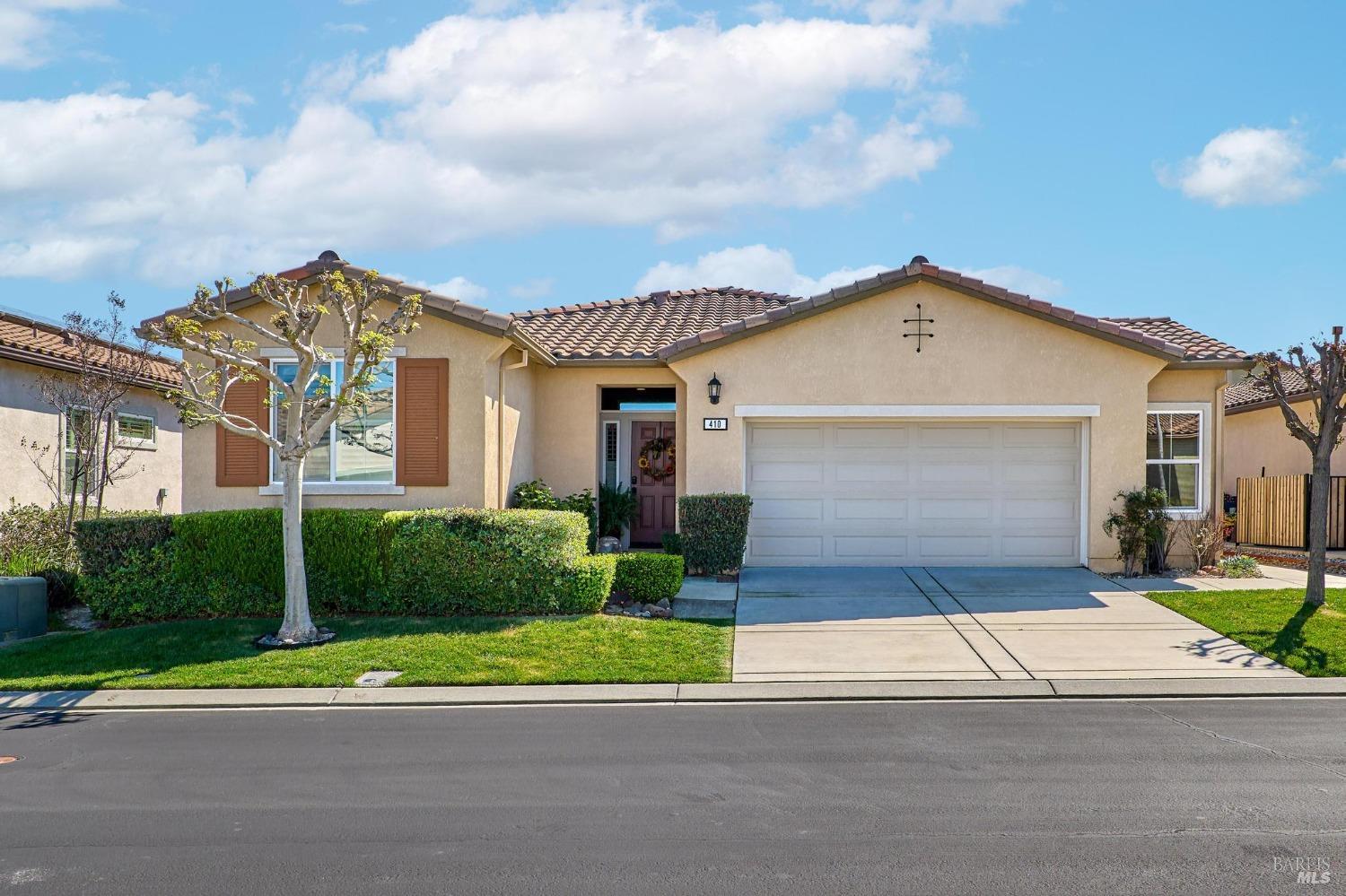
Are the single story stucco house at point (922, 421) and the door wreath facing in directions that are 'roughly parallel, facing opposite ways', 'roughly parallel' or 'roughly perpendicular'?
roughly parallel

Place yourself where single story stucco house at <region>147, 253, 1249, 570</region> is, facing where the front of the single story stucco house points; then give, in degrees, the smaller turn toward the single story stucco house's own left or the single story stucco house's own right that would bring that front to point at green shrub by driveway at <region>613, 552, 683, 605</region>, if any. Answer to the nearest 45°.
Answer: approximately 45° to the single story stucco house's own right

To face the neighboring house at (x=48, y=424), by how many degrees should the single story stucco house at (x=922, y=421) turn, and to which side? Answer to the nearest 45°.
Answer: approximately 90° to its right

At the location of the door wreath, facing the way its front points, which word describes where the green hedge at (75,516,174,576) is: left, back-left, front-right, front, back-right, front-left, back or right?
front-right

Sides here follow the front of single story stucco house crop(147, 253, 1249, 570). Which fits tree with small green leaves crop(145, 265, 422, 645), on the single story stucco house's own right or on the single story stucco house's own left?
on the single story stucco house's own right

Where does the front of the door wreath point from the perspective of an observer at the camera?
facing the viewer

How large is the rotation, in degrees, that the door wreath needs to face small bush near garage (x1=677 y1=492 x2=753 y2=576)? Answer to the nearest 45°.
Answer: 0° — it already faces it

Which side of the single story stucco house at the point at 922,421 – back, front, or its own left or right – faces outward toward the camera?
front

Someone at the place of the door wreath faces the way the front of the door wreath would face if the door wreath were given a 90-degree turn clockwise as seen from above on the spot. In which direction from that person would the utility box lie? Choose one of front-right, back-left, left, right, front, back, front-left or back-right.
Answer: front-left

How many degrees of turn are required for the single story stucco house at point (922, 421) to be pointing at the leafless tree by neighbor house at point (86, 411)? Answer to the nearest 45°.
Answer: approximately 90° to its right

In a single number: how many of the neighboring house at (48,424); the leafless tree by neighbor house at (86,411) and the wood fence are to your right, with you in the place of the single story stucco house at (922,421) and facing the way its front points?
2

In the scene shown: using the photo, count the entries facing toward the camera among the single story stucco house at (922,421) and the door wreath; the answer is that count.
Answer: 2

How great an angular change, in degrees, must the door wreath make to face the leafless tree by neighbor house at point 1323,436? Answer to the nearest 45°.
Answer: approximately 45° to its left

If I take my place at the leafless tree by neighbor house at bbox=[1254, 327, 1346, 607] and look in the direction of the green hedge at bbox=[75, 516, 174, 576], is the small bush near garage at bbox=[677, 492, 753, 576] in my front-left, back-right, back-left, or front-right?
front-right

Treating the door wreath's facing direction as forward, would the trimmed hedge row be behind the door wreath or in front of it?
in front

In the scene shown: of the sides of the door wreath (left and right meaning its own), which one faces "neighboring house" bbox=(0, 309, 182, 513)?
right

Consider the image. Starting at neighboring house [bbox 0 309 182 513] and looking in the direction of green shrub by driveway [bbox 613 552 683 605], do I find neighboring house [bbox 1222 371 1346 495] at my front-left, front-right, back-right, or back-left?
front-left

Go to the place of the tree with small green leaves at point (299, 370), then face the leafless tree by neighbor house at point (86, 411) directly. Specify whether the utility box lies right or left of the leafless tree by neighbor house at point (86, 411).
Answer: left
